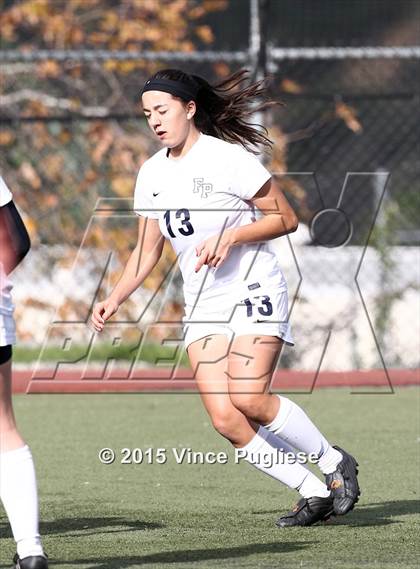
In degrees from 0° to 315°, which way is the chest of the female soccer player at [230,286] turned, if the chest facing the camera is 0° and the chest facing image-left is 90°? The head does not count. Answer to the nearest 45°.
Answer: approximately 45°

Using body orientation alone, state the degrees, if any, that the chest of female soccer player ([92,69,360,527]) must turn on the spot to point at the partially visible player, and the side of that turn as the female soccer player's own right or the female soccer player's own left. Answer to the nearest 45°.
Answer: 0° — they already face them
